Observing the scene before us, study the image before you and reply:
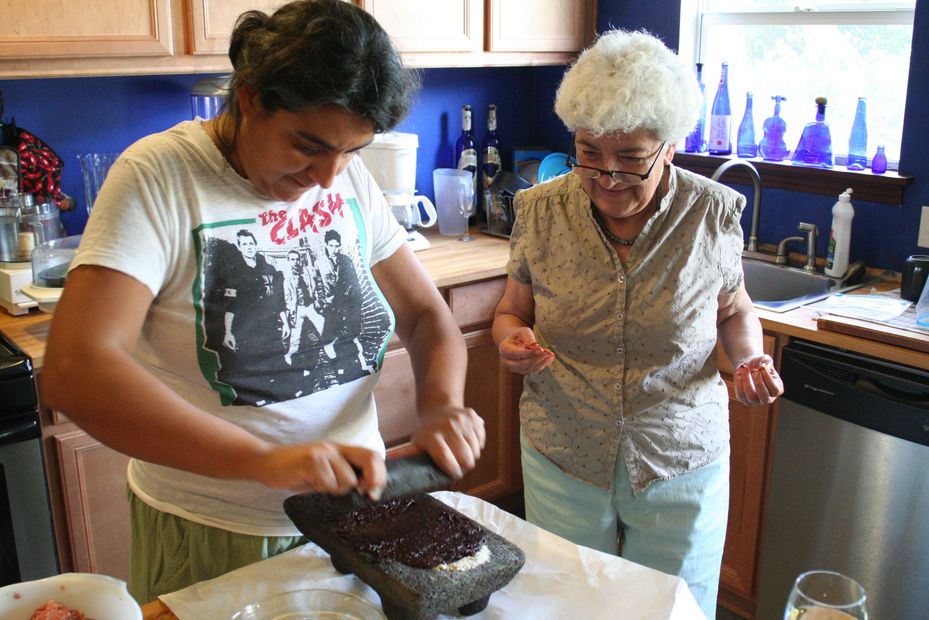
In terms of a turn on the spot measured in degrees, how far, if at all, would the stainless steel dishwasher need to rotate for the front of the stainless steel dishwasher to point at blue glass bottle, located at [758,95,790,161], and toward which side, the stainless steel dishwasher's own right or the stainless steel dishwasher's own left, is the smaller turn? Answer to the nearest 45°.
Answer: approximately 135° to the stainless steel dishwasher's own right

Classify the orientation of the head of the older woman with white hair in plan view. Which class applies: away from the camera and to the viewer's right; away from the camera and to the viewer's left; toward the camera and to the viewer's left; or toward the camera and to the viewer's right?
toward the camera and to the viewer's left

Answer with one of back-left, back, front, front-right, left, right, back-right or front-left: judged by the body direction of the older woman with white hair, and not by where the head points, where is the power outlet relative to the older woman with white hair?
back-left

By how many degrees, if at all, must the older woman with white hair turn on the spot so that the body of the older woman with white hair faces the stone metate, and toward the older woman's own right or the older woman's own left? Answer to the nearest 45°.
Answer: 0° — they already face it

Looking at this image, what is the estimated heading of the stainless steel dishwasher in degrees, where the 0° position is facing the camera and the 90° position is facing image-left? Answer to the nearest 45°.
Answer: approximately 45°

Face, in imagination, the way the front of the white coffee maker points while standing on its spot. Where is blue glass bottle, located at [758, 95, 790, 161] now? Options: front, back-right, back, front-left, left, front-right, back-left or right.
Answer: front-left

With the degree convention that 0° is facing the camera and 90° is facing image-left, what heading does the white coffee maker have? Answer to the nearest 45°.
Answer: approximately 315°

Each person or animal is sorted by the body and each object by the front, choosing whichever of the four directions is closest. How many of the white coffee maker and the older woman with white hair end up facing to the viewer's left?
0

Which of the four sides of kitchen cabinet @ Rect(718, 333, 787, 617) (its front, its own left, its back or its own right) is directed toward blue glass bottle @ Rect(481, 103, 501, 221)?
right

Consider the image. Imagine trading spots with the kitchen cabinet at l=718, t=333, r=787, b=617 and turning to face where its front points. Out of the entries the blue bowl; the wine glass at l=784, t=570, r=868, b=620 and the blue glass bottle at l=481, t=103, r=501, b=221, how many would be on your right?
2

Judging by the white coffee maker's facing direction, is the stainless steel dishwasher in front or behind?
in front

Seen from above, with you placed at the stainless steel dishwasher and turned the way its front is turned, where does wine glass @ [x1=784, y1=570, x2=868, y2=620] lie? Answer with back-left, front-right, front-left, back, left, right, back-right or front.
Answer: front-left
